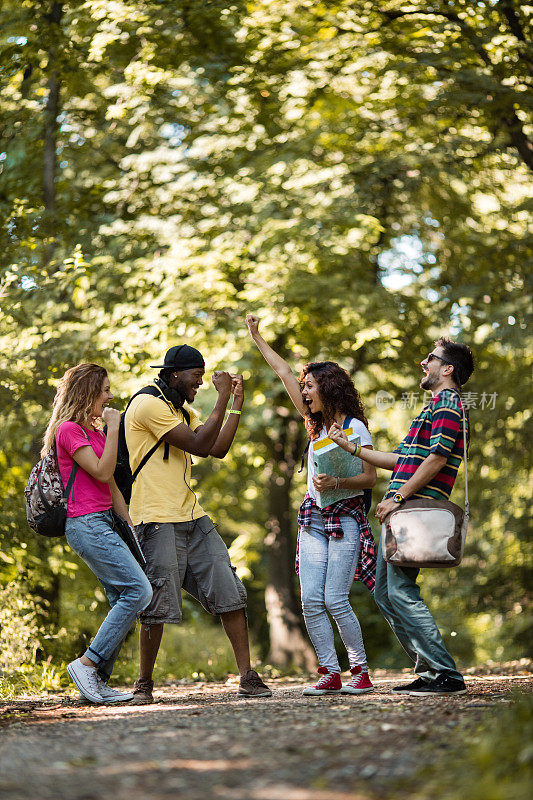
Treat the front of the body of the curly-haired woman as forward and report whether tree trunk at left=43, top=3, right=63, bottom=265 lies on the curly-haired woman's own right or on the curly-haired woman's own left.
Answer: on the curly-haired woman's own right

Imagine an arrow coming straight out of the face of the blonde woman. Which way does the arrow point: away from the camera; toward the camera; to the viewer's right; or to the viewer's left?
to the viewer's right

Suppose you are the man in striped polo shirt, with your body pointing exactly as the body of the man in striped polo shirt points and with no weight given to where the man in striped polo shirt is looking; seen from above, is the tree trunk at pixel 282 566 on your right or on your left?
on your right

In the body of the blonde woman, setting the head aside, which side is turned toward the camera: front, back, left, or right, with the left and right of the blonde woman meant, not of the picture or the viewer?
right

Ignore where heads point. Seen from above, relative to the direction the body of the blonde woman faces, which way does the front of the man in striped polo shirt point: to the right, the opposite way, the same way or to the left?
the opposite way

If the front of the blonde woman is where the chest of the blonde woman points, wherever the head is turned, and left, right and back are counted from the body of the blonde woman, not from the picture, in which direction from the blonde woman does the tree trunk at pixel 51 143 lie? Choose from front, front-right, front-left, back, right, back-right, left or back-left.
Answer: left

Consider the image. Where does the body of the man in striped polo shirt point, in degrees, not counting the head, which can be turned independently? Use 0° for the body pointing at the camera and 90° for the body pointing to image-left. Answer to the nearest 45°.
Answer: approximately 90°

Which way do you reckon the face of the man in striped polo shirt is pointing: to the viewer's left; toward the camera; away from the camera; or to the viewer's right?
to the viewer's left
